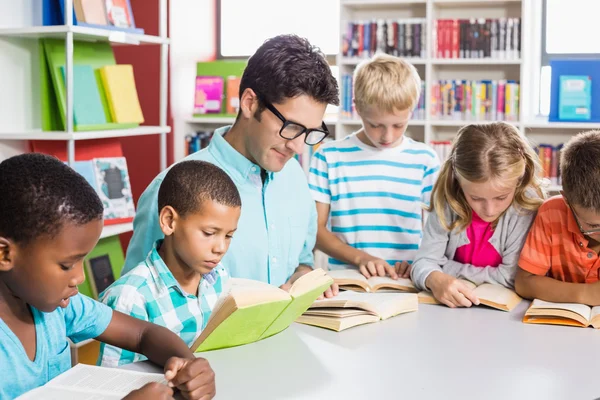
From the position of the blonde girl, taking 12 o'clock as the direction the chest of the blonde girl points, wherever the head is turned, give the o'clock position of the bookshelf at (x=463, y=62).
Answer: The bookshelf is roughly at 6 o'clock from the blonde girl.

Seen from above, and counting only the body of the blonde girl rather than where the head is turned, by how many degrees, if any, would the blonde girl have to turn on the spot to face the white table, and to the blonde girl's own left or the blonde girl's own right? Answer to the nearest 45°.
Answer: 0° — they already face it

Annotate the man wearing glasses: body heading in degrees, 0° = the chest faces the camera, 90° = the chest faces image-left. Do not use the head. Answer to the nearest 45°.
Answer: approximately 315°

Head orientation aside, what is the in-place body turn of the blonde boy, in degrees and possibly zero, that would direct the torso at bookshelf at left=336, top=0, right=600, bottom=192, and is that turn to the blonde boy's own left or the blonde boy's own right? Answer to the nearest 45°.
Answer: approximately 180°

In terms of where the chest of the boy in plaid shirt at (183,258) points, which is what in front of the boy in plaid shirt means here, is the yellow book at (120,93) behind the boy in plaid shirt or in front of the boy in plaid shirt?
behind

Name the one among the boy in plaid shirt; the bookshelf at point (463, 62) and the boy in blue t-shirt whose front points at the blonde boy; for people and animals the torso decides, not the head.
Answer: the bookshelf
